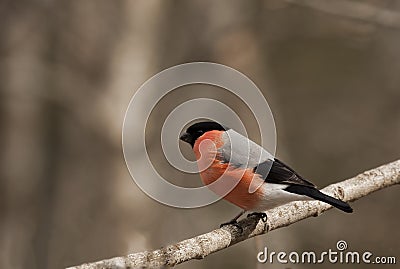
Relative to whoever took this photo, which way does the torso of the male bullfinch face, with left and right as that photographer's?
facing to the left of the viewer
